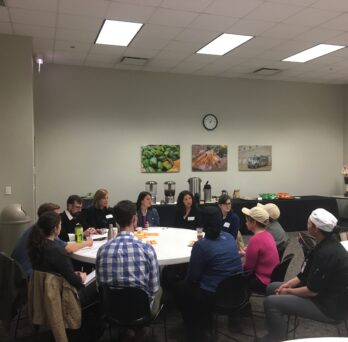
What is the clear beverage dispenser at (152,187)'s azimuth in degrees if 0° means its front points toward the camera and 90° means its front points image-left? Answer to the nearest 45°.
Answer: approximately 0°

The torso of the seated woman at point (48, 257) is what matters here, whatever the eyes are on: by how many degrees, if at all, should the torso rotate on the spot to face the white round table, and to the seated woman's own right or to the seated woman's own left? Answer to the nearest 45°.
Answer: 0° — they already face it

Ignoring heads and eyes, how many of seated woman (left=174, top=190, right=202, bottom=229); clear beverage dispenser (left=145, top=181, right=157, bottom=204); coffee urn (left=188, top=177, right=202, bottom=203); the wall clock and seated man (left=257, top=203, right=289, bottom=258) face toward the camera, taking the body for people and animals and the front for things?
4

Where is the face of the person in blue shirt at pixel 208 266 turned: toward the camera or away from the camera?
away from the camera

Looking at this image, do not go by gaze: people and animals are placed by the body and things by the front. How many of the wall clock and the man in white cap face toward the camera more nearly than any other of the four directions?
1

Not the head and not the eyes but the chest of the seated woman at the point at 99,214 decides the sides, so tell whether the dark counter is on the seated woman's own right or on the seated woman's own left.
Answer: on the seated woman's own left

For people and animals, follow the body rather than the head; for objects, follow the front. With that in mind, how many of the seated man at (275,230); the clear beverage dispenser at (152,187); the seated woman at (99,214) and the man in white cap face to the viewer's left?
2

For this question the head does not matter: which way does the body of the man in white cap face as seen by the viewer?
to the viewer's left

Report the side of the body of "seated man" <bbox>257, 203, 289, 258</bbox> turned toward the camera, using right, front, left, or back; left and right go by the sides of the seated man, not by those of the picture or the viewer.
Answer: left

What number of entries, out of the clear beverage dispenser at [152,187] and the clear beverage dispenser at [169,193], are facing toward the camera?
2
